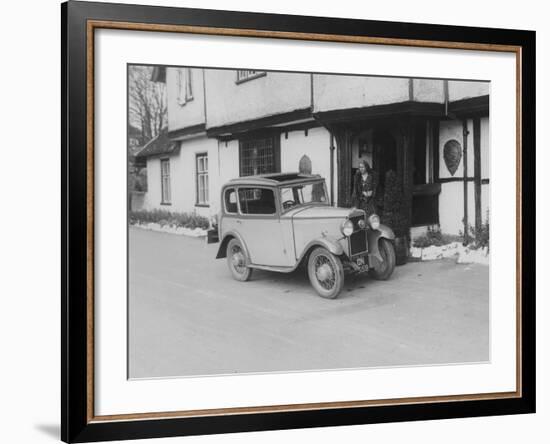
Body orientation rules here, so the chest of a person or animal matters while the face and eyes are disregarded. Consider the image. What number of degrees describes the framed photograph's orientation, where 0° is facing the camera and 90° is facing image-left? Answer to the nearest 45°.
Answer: approximately 315°
